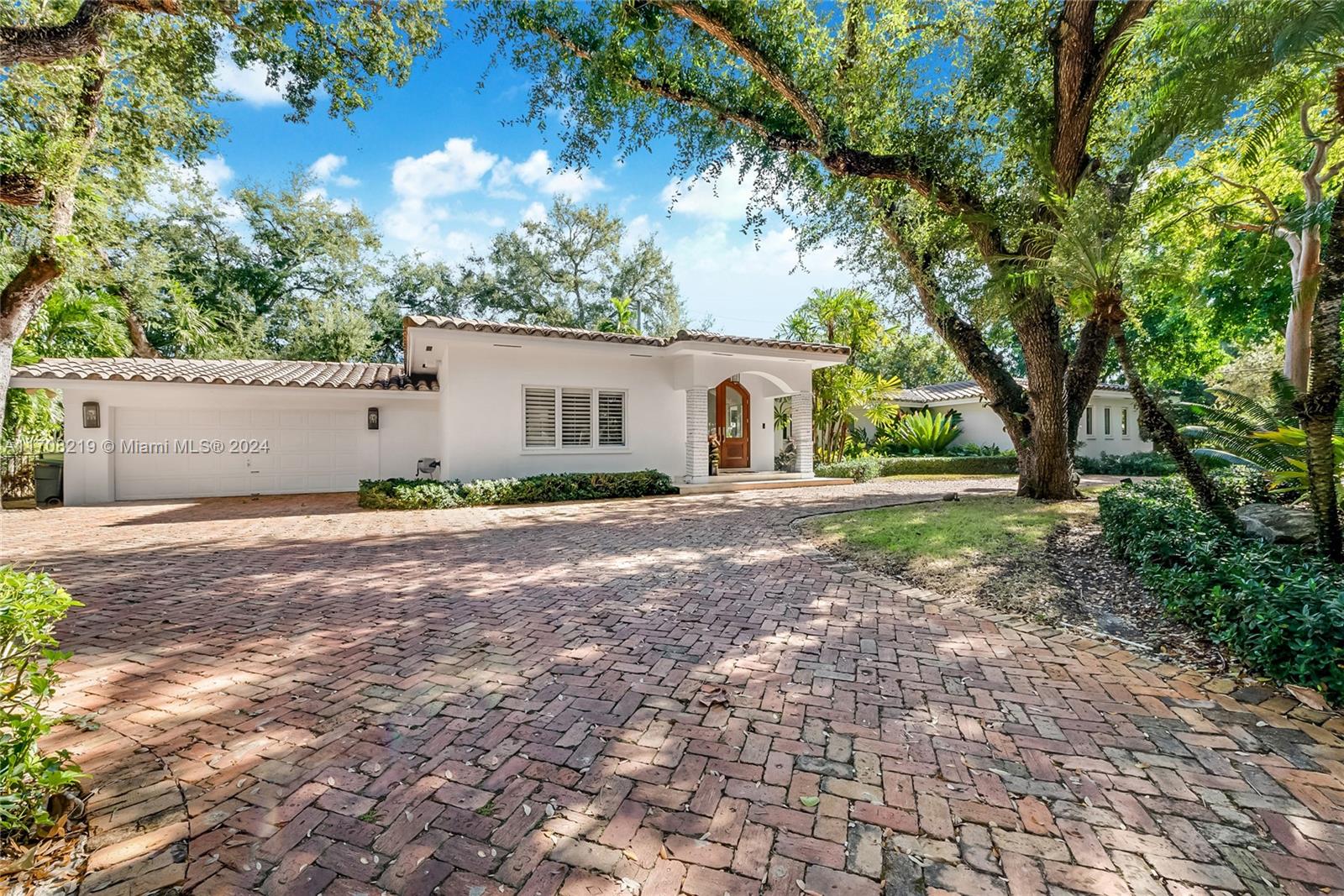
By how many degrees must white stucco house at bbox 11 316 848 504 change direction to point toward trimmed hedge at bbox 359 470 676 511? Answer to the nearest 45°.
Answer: approximately 45° to its left

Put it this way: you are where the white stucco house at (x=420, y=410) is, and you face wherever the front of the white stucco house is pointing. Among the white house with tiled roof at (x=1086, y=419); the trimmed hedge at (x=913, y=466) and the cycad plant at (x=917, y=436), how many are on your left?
3

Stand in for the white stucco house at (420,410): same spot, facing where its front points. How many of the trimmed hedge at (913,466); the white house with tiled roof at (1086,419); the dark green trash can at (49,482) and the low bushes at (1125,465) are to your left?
3

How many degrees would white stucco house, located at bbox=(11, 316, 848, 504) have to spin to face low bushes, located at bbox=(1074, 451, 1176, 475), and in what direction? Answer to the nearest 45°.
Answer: approximately 90° to its left

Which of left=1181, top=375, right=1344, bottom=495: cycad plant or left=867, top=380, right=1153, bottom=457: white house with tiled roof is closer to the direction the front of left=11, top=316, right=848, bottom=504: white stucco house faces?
the cycad plant

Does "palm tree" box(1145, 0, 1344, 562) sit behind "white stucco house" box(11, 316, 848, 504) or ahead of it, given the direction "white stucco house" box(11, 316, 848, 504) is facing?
ahead

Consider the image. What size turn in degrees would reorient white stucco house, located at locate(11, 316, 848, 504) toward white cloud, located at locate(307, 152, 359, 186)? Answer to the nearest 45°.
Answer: approximately 180°

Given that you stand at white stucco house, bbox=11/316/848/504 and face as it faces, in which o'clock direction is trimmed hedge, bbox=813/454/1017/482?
The trimmed hedge is roughly at 9 o'clock from the white stucco house.

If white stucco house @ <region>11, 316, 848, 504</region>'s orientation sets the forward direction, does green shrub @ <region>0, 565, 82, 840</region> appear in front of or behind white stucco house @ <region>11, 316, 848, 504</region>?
in front

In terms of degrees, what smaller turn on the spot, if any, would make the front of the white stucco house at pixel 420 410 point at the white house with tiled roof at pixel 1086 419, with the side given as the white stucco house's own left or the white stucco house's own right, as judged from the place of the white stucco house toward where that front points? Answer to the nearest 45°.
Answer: approximately 90° to the white stucco house's own left

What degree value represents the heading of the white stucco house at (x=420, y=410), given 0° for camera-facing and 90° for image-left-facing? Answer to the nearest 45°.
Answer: approximately 0°

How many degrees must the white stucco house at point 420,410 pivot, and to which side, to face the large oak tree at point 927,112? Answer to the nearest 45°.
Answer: approximately 45° to its left
